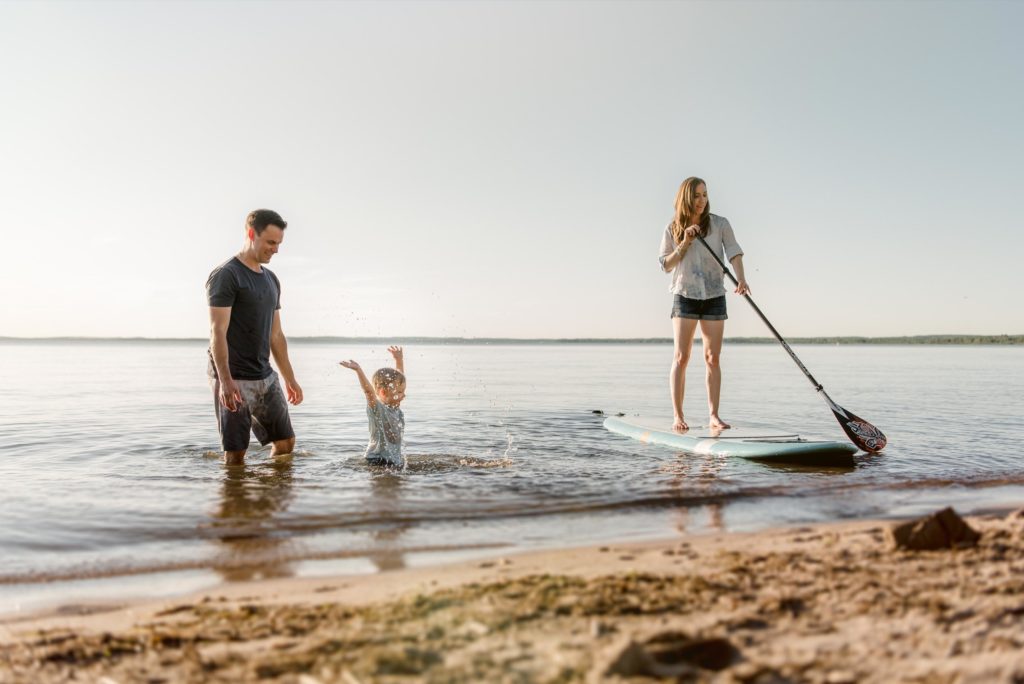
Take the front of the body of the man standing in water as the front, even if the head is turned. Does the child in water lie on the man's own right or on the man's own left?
on the man's own left

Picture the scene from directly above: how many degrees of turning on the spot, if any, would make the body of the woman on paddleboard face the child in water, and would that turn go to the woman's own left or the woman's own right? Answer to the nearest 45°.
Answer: approximately 45° to the woman's own right

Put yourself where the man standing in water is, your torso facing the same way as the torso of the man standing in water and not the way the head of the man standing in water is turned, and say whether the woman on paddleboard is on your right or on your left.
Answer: on your left

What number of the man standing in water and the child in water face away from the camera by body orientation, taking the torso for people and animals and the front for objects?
0

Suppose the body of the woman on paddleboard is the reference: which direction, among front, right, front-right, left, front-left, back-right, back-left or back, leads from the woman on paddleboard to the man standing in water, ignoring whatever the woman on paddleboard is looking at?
front-right

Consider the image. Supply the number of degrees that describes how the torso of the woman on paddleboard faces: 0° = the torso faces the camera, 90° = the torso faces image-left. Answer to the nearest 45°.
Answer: approximately 0°

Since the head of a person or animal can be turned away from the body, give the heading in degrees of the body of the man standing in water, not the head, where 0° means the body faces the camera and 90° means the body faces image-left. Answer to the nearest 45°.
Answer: approximately 315°

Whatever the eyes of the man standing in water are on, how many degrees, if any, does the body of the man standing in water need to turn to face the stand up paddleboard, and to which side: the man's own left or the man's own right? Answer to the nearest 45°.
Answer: approximately 45° to the man's own left
